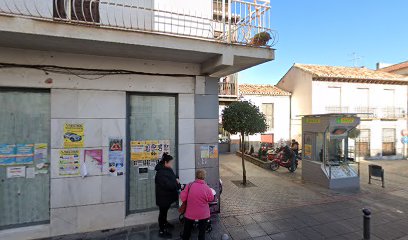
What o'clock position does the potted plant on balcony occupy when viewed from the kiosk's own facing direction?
The potted plant on balcony is roughly at 2 o'clock from the kiosk.

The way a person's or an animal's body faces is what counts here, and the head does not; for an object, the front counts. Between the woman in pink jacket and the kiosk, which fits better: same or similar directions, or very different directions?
very different directions

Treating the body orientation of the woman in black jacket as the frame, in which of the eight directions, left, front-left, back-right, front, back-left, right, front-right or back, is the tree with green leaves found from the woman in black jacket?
front-left

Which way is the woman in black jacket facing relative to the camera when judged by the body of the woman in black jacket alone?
to the viewer's right

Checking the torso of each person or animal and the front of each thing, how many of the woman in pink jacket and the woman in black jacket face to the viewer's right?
1

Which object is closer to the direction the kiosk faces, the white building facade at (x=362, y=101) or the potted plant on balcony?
the potted plant on balcony

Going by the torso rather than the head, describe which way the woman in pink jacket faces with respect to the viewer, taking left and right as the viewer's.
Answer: facing away from the viewer

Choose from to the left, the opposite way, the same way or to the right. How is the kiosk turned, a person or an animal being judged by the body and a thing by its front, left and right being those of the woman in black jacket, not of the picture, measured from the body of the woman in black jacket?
to the right

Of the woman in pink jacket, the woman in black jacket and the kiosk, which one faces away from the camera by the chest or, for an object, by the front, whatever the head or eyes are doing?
the woman in pink jacket

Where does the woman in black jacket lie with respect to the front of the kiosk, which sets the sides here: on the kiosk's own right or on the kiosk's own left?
on the kiosk's own right

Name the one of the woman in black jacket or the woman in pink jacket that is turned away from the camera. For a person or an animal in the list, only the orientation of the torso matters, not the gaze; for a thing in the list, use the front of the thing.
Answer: the woman in pink jacket
